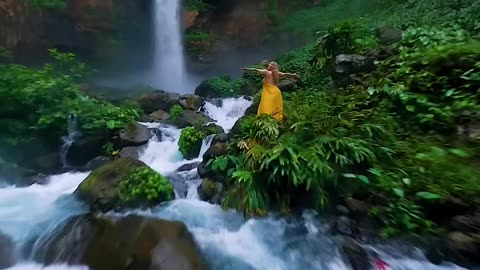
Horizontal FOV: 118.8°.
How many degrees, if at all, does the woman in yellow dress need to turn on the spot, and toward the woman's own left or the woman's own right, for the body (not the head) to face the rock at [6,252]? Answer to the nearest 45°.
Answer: approximately 135° to the woman's own left

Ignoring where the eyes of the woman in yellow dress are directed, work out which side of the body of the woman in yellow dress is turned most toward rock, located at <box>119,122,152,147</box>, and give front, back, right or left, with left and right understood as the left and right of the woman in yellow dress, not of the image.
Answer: left

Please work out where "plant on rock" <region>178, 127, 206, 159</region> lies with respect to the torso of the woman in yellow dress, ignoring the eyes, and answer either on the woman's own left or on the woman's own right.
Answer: on the woman's own left

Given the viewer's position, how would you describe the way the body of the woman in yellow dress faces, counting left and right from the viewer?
facing away from the viewer

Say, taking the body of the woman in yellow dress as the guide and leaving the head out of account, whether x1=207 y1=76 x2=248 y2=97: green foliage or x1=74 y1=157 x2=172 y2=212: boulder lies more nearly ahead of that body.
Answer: the green foliage

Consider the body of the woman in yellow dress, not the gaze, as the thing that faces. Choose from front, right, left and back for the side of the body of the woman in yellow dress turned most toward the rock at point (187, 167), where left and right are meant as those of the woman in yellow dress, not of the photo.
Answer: left

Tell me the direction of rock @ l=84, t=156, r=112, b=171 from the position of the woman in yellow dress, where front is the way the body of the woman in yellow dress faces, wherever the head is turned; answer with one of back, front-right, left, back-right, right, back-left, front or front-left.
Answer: left

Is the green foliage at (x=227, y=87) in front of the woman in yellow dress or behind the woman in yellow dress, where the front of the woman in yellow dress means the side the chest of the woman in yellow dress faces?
in front

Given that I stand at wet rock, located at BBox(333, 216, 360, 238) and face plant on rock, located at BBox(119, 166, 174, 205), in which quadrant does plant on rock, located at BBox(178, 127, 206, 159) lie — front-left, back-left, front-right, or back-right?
front-right

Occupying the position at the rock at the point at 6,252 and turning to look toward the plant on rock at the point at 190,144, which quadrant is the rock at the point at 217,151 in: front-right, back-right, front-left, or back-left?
front-right
